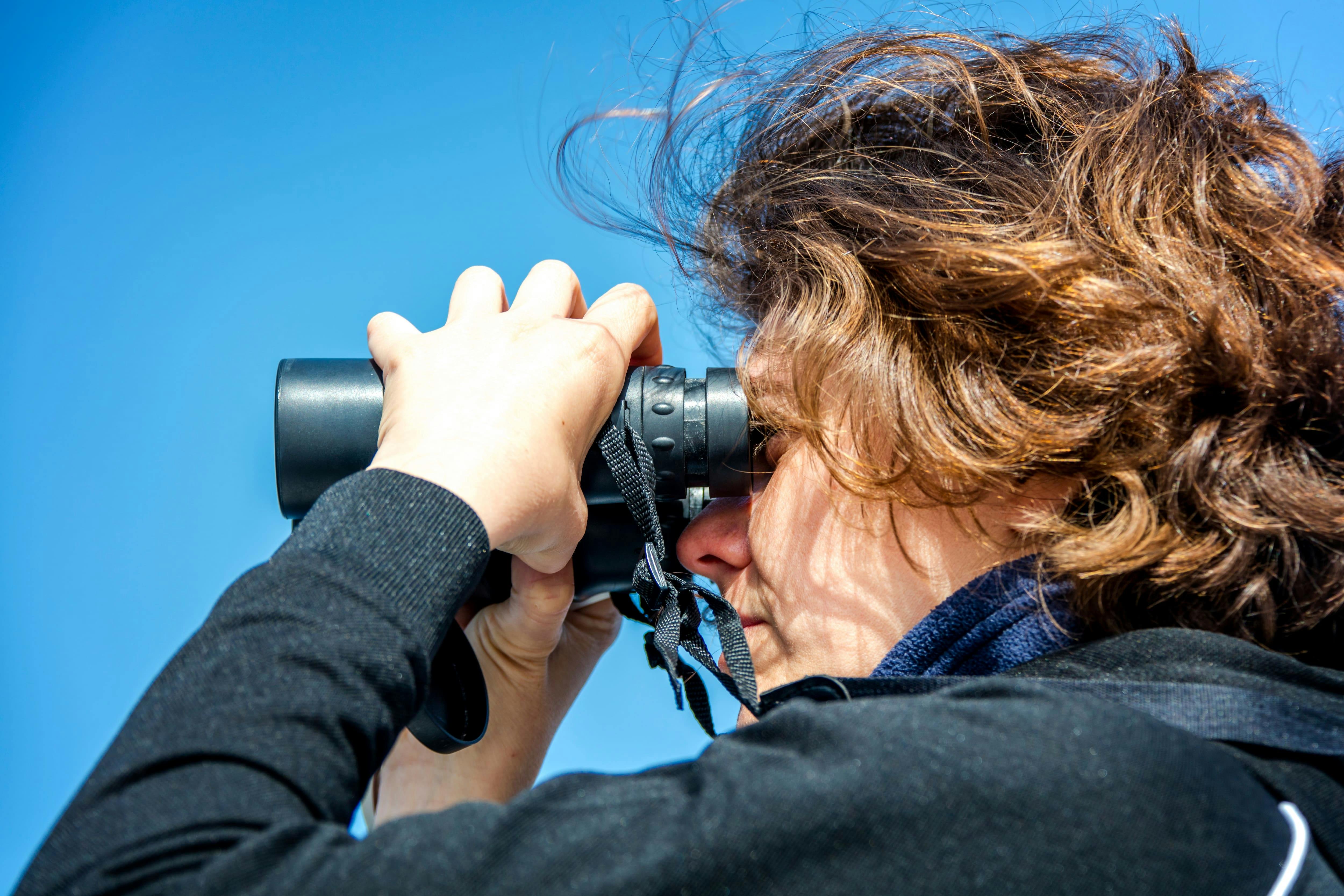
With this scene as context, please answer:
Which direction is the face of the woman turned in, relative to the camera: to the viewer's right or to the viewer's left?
to the viewer's left

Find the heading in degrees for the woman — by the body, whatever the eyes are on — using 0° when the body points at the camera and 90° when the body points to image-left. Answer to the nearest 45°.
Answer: approximately 90°
